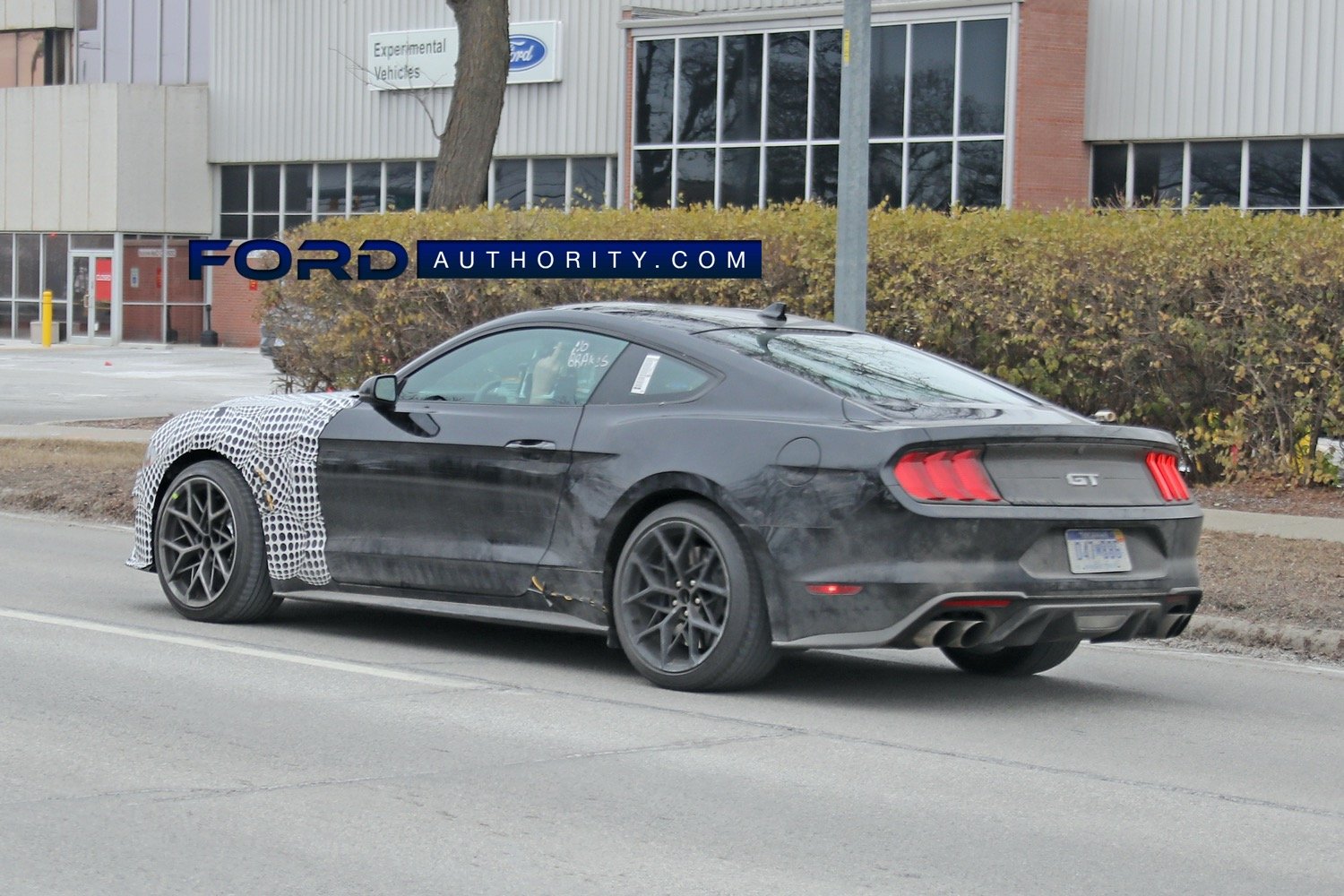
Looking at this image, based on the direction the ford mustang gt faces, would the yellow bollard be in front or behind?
in front

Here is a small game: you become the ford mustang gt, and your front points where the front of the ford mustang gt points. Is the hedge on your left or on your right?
on your right

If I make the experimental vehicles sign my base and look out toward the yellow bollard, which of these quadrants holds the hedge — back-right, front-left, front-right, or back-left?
back-left

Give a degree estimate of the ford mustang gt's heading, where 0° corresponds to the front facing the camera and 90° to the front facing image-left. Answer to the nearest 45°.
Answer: approximately 135°

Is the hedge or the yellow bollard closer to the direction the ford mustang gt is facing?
the yellow bollard

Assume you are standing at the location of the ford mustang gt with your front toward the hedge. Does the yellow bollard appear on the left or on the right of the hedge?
left

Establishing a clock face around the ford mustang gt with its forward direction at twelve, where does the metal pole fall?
The metal pole is roughly at 2 o'clock from the ford mustang gt.

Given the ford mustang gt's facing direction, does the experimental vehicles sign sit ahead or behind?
ahead
